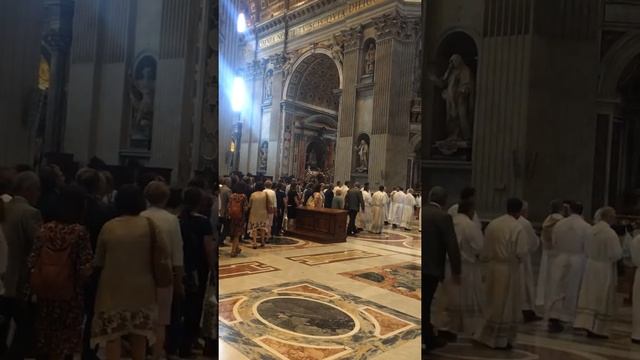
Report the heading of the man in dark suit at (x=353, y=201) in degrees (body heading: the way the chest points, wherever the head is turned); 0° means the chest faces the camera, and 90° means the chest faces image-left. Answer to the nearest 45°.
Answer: approximately 180°
